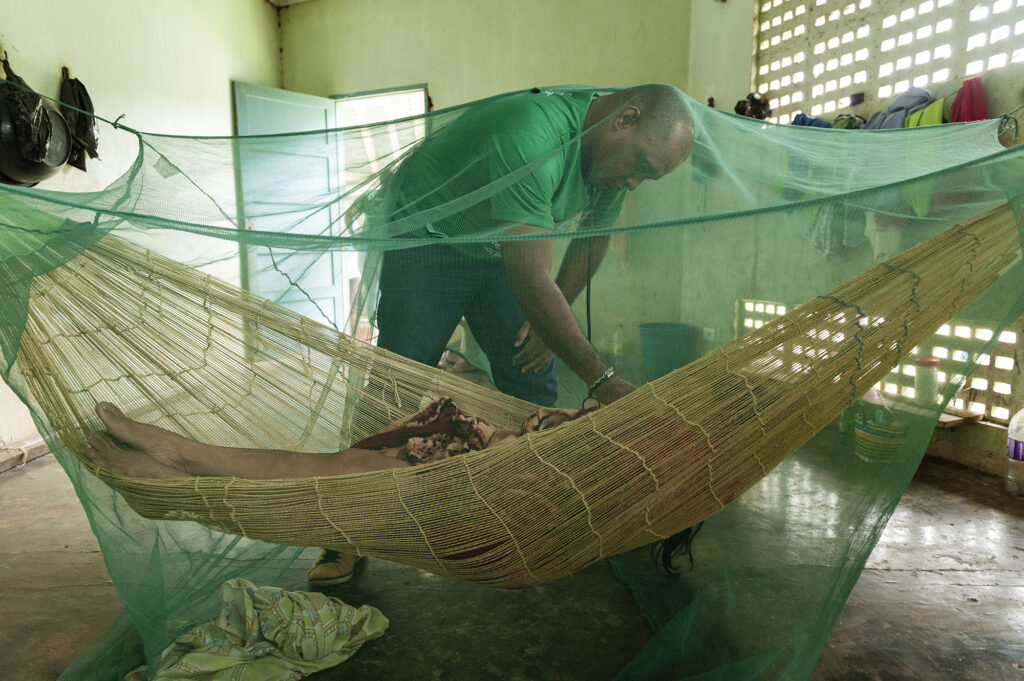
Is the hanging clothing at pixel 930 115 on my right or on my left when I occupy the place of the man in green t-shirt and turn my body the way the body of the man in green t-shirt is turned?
on my left

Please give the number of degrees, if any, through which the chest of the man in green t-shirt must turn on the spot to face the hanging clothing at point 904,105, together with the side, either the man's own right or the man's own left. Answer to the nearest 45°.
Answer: approximately 90° to the man's own left

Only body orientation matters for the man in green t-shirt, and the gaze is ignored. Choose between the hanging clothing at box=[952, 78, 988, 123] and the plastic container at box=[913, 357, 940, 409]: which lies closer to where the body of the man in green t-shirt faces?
the plastic container

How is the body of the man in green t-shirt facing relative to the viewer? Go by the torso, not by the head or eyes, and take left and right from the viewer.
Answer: facing the viewer and to the right of the viewer

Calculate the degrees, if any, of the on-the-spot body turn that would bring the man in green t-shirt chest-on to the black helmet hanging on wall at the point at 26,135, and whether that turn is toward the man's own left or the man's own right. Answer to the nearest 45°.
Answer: approximately 180°

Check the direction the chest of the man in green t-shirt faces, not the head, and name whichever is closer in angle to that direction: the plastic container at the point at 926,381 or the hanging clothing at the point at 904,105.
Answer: the plastic container

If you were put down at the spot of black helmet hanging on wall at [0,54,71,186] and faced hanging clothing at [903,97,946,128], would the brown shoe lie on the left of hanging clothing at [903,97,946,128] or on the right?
right

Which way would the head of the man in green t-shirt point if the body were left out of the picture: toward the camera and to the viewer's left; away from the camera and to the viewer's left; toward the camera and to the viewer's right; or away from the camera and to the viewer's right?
toward the camera and to the viewer's right

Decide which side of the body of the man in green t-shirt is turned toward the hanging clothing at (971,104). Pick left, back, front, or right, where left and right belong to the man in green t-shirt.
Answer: left
